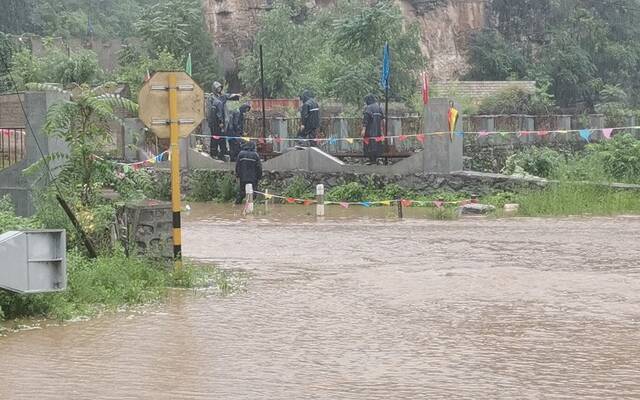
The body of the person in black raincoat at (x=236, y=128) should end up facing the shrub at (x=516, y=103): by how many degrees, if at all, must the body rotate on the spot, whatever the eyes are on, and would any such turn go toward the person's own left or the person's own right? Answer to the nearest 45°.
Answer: approximately 45° to the person's own left

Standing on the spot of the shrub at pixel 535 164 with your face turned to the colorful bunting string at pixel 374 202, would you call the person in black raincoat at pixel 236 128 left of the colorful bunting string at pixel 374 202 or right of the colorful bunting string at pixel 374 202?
right

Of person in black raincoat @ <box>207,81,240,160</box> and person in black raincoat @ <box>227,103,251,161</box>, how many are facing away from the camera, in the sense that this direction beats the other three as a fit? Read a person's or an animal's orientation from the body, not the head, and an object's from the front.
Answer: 0

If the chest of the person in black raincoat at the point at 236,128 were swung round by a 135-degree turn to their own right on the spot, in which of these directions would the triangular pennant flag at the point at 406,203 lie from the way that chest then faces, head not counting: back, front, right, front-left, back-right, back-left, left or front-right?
left

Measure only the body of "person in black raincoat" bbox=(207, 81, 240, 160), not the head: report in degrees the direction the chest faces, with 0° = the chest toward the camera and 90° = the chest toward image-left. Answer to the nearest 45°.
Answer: approximately 270°

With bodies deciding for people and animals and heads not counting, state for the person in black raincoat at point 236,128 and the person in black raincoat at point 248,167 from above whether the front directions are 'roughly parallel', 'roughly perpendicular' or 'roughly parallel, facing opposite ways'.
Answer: roughly perpendicular
